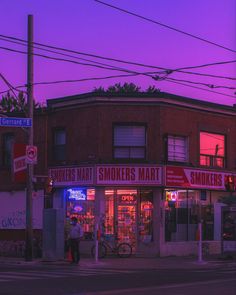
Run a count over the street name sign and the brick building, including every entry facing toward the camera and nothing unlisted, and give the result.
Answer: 2

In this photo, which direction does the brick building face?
toward the camera

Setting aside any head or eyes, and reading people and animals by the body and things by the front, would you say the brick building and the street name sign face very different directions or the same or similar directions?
same or similar directions

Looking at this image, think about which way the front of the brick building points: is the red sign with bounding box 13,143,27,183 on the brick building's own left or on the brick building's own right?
on the brick building's own right

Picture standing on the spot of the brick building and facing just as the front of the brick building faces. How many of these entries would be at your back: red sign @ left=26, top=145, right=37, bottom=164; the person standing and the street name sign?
0

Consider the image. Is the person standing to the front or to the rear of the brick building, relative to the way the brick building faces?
to the front

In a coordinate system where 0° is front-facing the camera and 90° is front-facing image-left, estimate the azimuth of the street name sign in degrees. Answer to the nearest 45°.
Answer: approximately 0°

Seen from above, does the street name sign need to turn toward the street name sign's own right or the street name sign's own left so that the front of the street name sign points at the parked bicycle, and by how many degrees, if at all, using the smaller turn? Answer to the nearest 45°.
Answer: approximately 135° to the street name sign's own left
